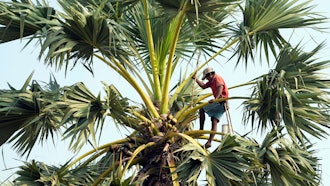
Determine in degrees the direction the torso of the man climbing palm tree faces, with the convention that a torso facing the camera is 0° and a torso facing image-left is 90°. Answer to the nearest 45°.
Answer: approximately 90°
